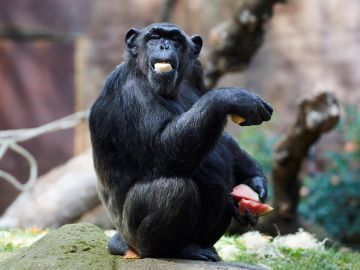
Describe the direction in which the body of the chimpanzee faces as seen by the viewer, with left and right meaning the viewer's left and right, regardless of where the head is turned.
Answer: facing the viewer and to the right of the viewer

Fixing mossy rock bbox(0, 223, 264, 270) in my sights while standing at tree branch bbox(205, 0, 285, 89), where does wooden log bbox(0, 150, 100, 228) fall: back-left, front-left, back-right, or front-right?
front-right

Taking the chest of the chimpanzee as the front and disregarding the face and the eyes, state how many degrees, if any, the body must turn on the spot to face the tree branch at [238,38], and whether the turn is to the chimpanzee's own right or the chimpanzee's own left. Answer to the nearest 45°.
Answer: approximately 135° to the chimpanzee's own left

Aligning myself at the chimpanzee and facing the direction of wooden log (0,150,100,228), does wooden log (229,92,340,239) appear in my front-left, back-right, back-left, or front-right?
front-right

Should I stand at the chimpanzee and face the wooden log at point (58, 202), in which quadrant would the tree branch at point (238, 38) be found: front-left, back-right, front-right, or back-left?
front-right

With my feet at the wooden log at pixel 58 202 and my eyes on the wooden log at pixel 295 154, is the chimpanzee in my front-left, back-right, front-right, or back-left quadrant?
front-right
